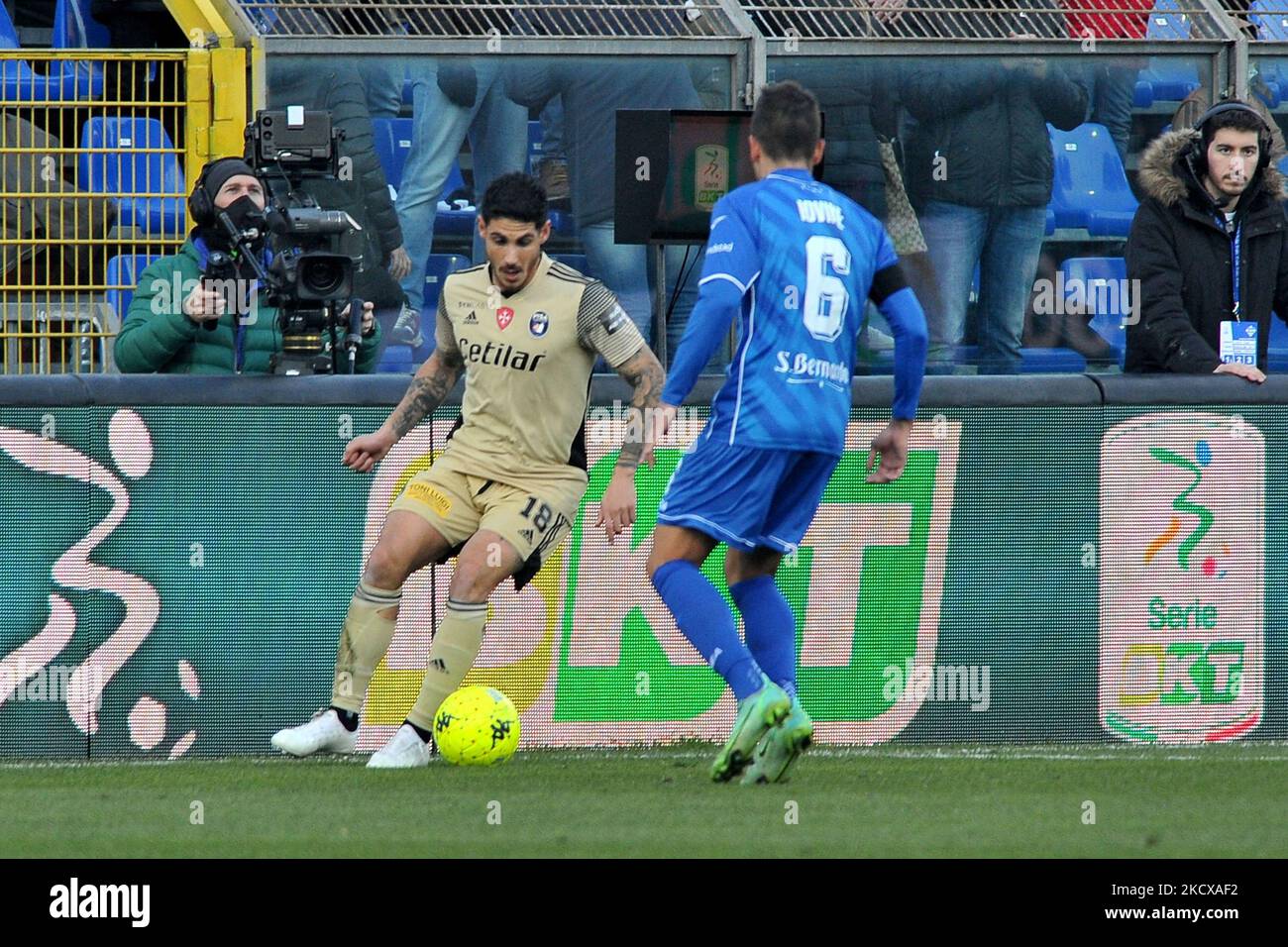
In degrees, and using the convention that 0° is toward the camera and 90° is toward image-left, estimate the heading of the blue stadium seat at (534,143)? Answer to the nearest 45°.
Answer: approximately 0°

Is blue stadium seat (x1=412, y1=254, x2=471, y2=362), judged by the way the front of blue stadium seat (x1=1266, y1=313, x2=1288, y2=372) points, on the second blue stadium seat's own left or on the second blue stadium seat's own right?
on the second blue stadium seat's own right

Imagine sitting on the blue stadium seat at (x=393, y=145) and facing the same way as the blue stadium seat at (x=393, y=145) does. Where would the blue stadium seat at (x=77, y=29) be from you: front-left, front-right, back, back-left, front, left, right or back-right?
back-right

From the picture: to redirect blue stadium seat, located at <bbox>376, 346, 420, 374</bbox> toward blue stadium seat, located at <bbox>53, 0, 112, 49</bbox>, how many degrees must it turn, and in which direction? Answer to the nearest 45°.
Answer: approximately 135° to its right

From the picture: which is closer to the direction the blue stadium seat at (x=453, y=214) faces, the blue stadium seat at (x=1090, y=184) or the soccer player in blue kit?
the soccer player in blue kit

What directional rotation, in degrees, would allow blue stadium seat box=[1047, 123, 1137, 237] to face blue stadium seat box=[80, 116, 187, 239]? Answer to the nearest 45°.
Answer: approximately 90° to its right

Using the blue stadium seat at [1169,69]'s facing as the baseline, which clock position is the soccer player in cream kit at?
The soccer player in cream kit is roughly at 1 o'clock from the blue stadium seat.
